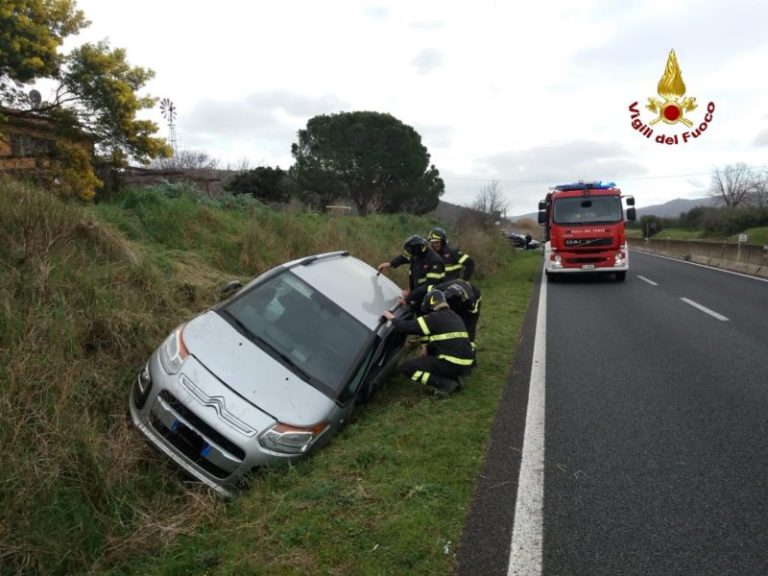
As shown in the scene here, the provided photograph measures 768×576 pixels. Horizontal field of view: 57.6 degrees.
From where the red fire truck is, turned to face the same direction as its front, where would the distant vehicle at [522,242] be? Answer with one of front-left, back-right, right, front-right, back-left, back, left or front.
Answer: back

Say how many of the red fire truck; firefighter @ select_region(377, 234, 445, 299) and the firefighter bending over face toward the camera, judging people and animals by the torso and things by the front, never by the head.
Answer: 1

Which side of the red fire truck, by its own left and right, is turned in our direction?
front

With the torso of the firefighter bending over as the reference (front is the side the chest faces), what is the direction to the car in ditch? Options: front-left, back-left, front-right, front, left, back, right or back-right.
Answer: front-left

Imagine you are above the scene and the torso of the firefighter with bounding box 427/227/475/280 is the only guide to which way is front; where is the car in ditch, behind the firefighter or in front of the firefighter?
in front

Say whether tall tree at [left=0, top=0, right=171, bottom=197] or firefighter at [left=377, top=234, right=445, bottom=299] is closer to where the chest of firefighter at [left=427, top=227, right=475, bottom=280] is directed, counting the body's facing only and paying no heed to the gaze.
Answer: the firefighter

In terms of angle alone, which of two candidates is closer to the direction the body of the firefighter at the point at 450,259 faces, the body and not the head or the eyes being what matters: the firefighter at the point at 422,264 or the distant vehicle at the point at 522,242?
the firefighter

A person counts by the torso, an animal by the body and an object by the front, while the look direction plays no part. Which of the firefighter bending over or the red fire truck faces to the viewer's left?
the firefighter bending over

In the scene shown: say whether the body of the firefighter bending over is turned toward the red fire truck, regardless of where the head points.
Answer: no

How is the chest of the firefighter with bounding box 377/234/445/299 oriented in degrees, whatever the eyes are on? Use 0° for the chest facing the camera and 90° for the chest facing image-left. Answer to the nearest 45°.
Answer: approximately 90°

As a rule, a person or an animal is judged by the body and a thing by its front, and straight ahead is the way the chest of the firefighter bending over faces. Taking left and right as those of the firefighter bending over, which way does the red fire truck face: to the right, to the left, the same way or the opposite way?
to the left

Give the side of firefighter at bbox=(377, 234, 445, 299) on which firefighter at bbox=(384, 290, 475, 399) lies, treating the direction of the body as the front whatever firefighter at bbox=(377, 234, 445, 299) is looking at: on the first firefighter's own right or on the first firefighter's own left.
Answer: on the first firefighter's own left

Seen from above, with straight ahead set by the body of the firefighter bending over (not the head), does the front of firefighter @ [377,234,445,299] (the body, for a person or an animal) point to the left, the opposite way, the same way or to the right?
the same way

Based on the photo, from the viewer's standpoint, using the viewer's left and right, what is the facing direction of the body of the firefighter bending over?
facing to the left of the viewer
